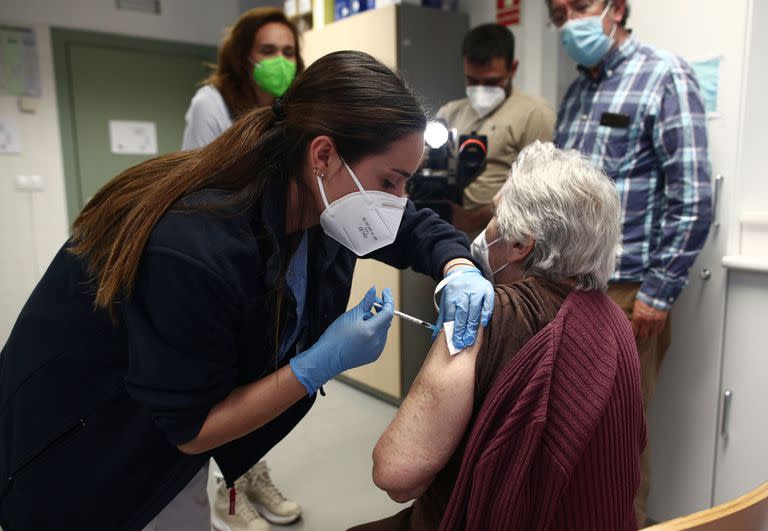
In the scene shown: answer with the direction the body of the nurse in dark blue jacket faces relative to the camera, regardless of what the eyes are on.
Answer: to the viewer's right

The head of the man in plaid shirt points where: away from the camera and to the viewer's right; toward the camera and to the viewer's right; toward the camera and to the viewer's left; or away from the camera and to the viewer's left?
toward the camera and to the viewer's left

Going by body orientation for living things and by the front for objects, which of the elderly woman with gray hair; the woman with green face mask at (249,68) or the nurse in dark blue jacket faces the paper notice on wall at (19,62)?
the elderly woman with gray hair

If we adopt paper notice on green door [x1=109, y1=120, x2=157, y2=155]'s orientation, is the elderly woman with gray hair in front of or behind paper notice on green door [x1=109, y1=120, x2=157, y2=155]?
in front

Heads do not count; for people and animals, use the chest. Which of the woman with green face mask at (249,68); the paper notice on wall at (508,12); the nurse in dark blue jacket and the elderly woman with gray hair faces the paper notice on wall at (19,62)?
the elderly woman with gray hair

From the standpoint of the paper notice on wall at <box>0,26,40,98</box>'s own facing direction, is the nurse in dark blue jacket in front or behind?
in front

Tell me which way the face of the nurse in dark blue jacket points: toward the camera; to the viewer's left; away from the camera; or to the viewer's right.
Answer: to the viewer's right

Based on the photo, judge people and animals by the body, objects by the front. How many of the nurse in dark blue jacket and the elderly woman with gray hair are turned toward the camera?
0

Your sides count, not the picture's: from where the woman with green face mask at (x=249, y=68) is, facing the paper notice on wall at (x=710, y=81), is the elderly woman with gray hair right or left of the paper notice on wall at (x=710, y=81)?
right

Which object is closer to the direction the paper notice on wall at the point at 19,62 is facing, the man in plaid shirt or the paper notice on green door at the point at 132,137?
the man in plaid shirt

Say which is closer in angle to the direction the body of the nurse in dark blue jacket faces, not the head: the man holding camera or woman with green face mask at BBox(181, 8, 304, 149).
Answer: the man holding camera

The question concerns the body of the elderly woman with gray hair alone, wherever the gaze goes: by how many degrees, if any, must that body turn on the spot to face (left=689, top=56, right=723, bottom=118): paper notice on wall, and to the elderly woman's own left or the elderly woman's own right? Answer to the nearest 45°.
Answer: approximately 90° to the elderly woman's own right

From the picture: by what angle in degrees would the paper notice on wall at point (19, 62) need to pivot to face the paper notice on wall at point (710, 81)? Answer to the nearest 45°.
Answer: approximately 45° to its left
